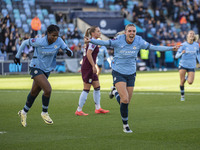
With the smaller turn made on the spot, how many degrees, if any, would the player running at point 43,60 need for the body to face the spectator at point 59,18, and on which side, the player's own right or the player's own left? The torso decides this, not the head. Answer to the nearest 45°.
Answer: approximately 135° to the player's own left

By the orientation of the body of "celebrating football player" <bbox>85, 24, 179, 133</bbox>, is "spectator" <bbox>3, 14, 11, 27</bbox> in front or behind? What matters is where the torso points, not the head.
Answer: behind

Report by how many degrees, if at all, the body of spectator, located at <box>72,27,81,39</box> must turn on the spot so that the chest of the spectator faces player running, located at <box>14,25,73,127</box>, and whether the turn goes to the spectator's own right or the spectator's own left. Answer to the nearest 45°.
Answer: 0° — they already face them

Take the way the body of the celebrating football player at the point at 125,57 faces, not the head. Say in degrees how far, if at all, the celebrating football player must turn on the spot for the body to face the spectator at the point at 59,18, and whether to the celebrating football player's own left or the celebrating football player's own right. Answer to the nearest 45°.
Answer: approximately 180°

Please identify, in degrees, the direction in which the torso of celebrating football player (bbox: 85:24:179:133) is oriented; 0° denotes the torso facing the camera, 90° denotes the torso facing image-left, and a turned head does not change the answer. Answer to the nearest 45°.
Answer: approximately 0°

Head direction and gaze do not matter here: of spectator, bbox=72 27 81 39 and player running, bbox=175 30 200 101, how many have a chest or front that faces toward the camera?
2

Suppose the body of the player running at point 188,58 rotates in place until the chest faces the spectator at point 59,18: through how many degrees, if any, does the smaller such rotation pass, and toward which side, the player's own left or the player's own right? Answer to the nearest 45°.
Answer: approximately 135° to the player's own right

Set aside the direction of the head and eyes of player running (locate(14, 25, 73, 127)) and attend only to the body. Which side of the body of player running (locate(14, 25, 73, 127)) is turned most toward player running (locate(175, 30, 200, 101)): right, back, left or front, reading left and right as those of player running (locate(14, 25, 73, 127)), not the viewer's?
left

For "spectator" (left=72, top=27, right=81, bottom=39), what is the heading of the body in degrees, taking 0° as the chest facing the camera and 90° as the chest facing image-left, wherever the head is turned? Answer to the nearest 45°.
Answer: approximately 0°

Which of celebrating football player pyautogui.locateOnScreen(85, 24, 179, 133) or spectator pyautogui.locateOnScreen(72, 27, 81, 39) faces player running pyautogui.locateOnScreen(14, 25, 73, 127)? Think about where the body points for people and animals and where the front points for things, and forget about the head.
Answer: the spectator

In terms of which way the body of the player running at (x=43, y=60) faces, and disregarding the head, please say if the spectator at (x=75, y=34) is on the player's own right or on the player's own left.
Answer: on the player's own left
